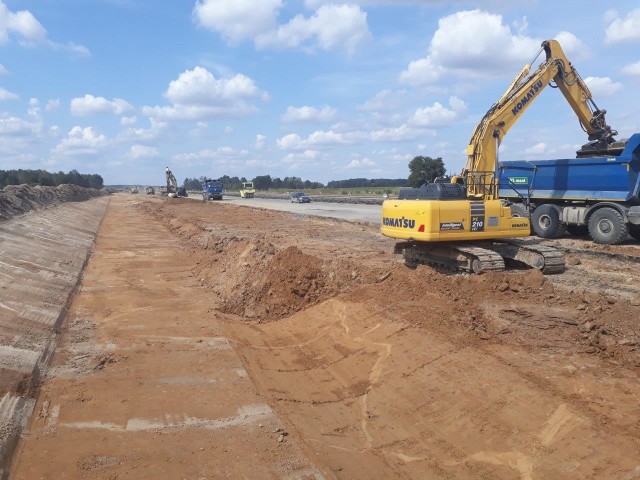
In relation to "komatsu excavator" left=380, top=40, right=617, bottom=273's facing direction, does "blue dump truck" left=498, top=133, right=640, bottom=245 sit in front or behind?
in front

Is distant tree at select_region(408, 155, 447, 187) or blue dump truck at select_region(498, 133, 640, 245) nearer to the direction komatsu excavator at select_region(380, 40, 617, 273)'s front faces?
the blue dump truck

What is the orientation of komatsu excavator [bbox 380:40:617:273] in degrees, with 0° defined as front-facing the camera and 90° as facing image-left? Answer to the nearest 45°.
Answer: approximately 225°

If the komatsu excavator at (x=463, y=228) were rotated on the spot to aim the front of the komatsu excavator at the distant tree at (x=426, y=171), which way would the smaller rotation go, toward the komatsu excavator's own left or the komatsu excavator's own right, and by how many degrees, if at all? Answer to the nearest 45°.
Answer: approximately 45° to the komatsu excavator's own left
